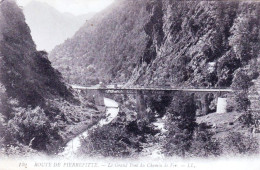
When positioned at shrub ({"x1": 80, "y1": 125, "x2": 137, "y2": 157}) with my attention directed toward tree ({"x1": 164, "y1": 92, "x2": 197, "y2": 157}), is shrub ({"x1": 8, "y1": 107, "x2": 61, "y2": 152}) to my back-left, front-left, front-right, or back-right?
back-left
